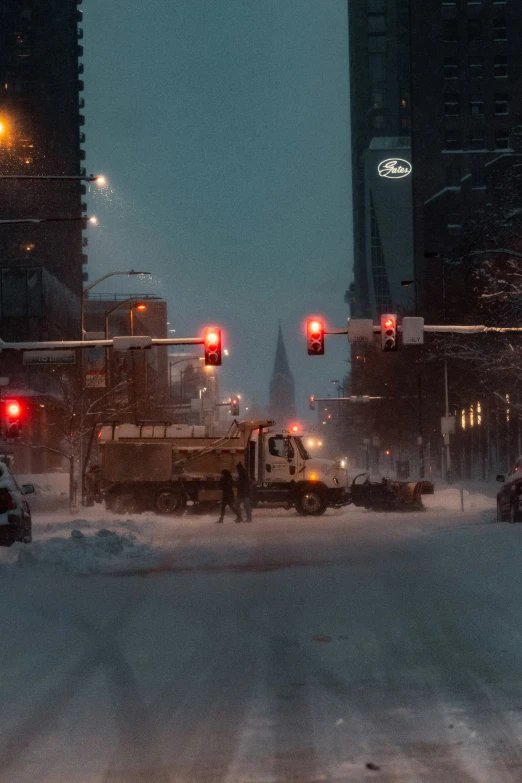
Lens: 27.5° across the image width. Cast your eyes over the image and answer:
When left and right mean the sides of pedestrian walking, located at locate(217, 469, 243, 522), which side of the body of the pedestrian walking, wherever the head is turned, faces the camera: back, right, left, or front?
left

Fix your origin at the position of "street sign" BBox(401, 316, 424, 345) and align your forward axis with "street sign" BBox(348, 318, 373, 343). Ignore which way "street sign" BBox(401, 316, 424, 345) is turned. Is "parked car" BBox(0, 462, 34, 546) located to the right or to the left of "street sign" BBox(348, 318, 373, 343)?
left

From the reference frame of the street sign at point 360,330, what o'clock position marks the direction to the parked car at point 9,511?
The parked car is roughly at 1 o'clock from the street sign.

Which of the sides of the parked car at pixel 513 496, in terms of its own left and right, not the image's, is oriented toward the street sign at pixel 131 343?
left

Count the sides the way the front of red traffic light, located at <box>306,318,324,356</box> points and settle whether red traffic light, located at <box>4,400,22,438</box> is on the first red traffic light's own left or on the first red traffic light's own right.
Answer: on the first red traffic light's own right

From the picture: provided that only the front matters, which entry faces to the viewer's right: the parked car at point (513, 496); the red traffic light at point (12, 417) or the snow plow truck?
the snow plow truck

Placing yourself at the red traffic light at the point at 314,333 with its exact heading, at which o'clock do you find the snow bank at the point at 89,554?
The snow bank is roughly at 1 o'clock from the red traffic light.

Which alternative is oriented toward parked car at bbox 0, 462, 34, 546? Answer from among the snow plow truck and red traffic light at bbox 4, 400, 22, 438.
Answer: the red traffic light

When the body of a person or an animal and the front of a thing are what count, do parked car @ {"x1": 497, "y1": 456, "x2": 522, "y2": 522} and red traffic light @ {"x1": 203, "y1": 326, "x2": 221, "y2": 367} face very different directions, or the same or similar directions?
very different directions

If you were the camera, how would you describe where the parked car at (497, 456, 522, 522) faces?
facing away from the viewer

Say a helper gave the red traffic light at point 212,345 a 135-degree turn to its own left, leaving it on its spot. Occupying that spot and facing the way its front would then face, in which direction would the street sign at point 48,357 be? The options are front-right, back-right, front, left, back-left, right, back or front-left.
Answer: left

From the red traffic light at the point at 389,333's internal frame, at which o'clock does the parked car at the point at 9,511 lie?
The parked car is roughly at 1 o'clock from the red traffic light.

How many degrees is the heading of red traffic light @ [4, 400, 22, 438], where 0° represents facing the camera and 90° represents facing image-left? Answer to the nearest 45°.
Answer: approximately 0°

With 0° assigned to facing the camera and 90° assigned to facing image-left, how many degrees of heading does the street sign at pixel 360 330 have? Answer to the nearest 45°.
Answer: approximately 0°

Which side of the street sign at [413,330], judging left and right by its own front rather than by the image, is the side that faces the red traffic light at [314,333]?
right
